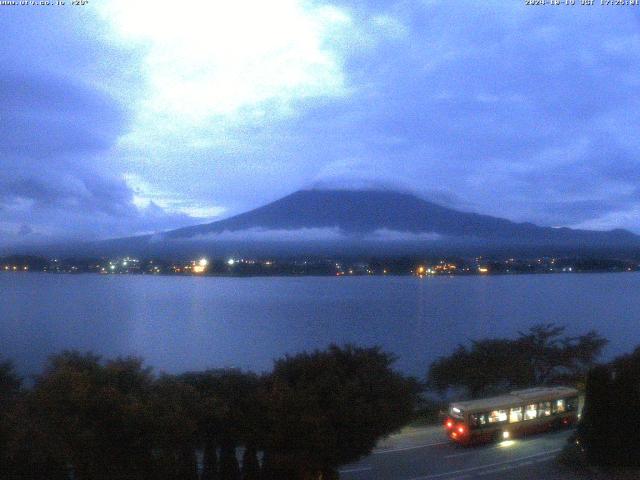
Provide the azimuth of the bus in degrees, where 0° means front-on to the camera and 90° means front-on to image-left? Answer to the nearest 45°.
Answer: approximately 225°

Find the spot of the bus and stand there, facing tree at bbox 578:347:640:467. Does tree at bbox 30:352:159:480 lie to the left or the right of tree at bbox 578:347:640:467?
right

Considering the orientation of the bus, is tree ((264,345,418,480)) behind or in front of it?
behind

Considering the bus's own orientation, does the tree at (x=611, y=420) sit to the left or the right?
on its right

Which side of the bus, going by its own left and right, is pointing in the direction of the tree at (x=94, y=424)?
back

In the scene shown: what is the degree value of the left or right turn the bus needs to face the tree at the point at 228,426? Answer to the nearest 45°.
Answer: approximately 180°
